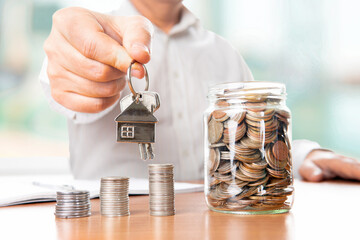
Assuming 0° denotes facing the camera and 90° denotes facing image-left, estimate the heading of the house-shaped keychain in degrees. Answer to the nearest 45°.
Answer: approximately 0°
